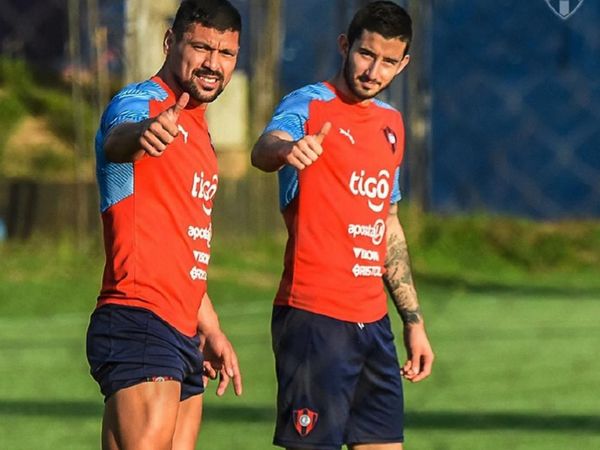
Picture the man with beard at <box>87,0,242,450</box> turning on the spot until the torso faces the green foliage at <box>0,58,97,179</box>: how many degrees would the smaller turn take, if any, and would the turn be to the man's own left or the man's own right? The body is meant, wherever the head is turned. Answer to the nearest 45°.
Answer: approximately 135° to the man's own left

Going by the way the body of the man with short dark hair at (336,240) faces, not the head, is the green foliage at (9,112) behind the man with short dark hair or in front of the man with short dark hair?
behind

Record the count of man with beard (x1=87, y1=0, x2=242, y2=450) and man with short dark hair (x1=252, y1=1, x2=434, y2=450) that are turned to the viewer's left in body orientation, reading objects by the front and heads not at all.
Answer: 0

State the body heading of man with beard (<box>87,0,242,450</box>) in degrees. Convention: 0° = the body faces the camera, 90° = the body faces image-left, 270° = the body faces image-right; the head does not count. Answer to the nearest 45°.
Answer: approximately 315°

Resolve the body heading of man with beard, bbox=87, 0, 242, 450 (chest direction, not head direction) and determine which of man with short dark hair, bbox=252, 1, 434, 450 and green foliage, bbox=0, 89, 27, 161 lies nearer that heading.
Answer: the man with short dark hair

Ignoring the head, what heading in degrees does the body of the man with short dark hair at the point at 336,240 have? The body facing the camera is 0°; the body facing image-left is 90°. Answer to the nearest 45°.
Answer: approximately 315°

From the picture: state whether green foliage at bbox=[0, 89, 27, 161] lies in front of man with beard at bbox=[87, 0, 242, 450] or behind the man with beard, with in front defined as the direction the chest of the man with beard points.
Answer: behind
